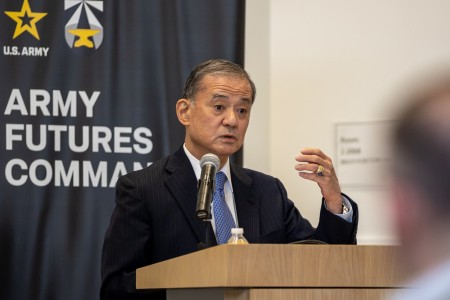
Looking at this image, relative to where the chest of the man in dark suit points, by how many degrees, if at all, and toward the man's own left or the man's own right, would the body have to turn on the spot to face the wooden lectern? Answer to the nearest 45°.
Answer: approximately 45° to the man's own right

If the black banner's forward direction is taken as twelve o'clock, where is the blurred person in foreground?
The blurred person in foreground is roughly at 12 o'clock from the black banner.

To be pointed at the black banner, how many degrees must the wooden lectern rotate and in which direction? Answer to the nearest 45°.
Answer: approximately 180°

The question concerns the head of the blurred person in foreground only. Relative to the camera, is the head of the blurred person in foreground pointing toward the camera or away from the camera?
away from the camera

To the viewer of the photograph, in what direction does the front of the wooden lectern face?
facing the viewer and to the right of the viewer

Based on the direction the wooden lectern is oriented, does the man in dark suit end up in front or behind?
behind
